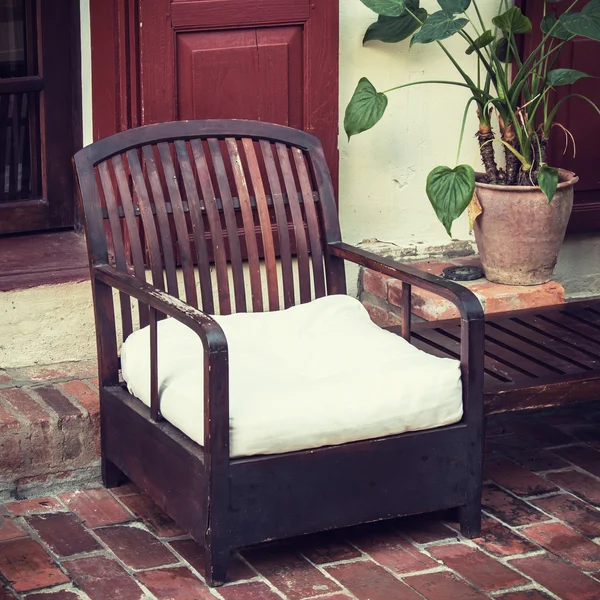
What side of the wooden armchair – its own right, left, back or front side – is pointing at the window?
back

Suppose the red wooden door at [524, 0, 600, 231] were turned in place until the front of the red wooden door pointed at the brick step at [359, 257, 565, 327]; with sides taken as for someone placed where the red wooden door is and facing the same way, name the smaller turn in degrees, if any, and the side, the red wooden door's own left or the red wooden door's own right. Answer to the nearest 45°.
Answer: approximately 45° to the red wooden door's own right

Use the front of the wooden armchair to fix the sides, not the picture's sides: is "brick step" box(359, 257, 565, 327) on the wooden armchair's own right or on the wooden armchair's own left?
on the wooden armchair's own left

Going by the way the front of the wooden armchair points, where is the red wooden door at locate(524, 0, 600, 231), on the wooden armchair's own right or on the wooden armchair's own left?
on the wooden armchair's own left

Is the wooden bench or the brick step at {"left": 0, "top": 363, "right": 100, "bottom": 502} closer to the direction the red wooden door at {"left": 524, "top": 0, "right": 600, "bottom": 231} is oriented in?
the wooden bench

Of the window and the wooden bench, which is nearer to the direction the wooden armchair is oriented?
the wooden bench

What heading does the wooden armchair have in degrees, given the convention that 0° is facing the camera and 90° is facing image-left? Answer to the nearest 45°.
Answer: approximately 315°

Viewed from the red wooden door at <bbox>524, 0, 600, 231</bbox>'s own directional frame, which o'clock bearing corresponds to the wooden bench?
The wooden bench is roughly at 12 o'clock from the red wooden door.

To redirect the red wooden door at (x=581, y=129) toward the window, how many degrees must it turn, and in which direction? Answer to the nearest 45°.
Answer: approximately 45° to its right

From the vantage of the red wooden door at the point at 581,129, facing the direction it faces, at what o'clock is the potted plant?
The potted plant is roughly at 1 o'clock from the red wooden door.
